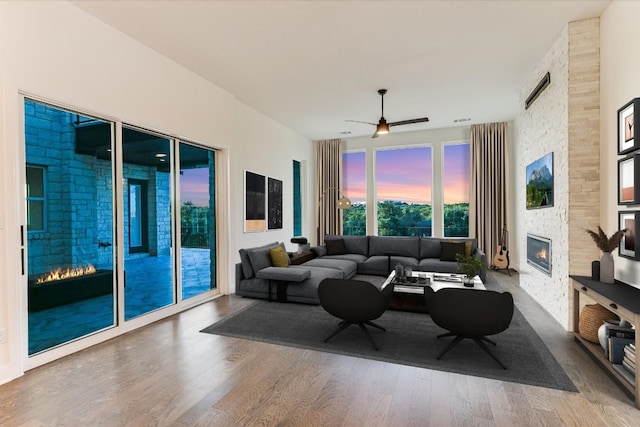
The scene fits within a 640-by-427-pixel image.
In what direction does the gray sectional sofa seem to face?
toward the camera

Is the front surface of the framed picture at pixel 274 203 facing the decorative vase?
yes

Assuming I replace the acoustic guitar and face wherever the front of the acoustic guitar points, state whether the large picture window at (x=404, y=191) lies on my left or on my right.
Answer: on my right

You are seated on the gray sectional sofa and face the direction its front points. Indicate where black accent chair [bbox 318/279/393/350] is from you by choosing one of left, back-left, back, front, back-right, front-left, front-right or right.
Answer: front

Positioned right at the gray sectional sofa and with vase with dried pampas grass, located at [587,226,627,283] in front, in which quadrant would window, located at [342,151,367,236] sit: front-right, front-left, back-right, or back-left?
back-left

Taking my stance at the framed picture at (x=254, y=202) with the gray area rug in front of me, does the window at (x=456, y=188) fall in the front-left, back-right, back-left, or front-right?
front-left

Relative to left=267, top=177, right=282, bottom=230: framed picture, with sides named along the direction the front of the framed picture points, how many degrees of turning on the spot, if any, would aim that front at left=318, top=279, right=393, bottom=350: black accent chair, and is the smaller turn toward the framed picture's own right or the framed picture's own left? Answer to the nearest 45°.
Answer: approximately 45° to the framed picture's own right

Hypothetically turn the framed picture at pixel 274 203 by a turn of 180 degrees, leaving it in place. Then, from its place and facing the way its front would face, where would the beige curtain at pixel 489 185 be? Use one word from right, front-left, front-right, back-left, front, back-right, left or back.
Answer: back-right

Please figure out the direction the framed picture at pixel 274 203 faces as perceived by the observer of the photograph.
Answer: facing the viewer and to the right of the viewer

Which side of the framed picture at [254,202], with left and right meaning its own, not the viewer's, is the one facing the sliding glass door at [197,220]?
right

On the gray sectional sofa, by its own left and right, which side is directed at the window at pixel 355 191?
back

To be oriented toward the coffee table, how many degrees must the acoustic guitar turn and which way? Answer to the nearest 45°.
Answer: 0° — it already faces it

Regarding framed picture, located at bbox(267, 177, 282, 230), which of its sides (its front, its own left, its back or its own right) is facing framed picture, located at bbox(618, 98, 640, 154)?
front
